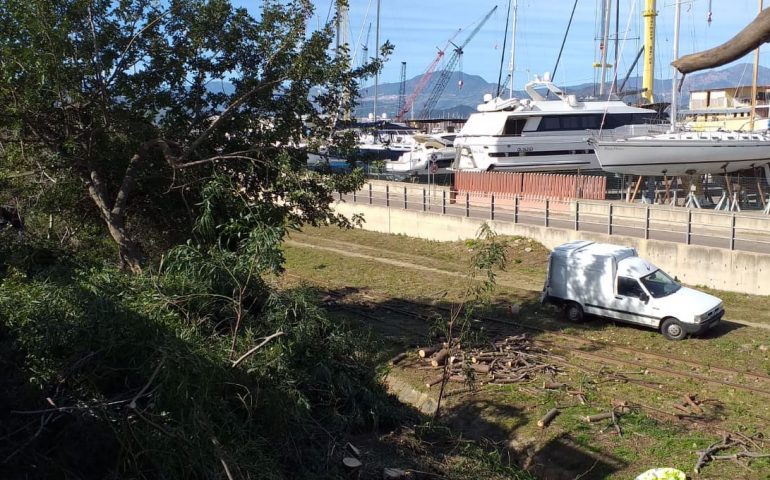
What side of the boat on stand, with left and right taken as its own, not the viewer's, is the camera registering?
left

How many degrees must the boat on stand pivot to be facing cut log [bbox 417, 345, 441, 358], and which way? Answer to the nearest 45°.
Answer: approximately 90° to its left

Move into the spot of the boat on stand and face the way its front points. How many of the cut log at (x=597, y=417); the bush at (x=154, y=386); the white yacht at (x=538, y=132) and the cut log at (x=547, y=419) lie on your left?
3

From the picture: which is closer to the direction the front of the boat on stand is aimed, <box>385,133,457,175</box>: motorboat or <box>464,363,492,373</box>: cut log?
the motorboat

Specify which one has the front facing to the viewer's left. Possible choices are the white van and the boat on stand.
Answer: the boat on stand

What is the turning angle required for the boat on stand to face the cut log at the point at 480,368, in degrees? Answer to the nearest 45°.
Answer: approximately 90° to its left

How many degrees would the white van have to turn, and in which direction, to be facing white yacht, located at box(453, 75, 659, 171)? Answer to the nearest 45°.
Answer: approximately 135° to its left

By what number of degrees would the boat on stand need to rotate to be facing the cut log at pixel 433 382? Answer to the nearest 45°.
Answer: approximately 90° to its left

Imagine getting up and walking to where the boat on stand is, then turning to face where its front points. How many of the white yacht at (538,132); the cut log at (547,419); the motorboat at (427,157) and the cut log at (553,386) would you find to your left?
2

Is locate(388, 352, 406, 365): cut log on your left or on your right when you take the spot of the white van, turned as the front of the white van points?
on your right

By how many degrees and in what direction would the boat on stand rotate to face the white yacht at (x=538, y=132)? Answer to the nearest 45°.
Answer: approximately 45° to its right

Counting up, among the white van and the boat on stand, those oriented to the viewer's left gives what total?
1

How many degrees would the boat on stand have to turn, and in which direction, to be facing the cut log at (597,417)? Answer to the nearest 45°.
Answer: approximately 90° to its left

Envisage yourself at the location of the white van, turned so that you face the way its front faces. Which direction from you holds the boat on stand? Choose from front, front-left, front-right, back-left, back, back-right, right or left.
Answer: back-left

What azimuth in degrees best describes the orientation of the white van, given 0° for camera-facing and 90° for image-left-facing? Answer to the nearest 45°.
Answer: approximately 315°
